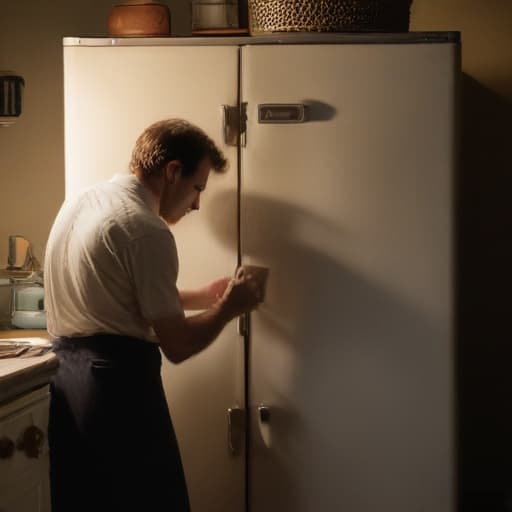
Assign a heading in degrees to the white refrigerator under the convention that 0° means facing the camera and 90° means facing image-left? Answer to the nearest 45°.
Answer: approximately 0°

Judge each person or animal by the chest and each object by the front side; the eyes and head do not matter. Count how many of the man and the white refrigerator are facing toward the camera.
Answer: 1

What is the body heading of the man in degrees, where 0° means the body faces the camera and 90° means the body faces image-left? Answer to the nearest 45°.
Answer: approximately 225°

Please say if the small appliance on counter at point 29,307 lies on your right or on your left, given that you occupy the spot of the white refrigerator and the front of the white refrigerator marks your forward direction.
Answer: on your right

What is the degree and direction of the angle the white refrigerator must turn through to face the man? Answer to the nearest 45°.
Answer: approximately 45° to its right

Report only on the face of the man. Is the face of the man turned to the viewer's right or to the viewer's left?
to the viewer's right
